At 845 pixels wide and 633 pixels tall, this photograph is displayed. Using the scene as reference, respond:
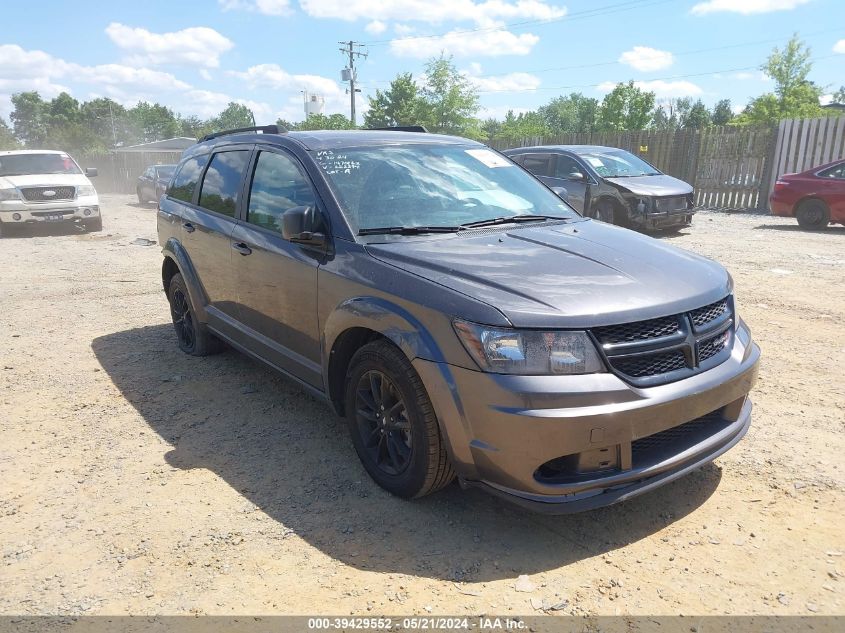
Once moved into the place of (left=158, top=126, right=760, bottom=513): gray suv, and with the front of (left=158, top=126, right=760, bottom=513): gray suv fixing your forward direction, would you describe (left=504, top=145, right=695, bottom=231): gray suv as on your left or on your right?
on your left

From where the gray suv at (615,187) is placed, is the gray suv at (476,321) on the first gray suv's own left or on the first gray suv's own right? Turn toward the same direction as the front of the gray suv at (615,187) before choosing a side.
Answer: on the first gray suv's own right

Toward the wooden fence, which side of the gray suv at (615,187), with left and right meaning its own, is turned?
left

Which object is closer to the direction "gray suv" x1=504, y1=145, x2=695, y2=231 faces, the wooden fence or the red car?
the red car

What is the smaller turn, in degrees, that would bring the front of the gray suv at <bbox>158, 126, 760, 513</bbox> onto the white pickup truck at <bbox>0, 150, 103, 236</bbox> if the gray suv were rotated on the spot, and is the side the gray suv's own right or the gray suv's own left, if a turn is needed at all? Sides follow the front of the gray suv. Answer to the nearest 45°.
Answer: approximately 180°
